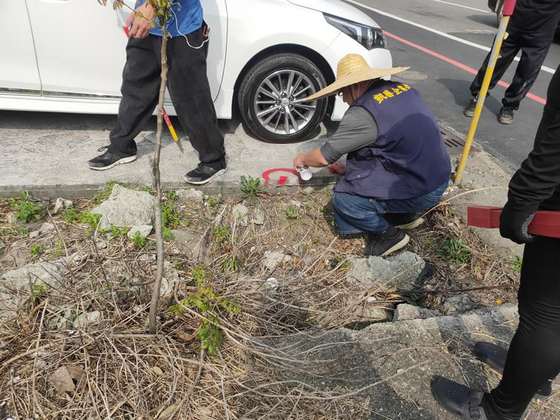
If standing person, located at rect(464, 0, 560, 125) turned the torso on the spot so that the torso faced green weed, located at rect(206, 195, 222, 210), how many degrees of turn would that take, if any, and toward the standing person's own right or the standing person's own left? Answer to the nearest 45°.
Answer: approximately 45° to the standing person's own right

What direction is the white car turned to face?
to the viewer's right

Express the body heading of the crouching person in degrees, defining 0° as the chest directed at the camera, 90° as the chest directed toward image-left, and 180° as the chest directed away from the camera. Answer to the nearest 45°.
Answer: approximately 135°

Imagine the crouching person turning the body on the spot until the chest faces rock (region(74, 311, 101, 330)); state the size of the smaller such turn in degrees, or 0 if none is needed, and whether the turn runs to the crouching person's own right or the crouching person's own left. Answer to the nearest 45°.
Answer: approximately 90° to the crouching person's own left

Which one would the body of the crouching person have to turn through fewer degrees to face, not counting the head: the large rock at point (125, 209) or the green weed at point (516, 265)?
the large rock

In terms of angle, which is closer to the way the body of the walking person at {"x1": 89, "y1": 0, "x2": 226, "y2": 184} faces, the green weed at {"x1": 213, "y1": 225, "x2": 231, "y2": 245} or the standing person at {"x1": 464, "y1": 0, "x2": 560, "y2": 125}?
the green weed

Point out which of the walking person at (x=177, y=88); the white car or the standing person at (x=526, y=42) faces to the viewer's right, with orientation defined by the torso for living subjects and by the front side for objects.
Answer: the white car
